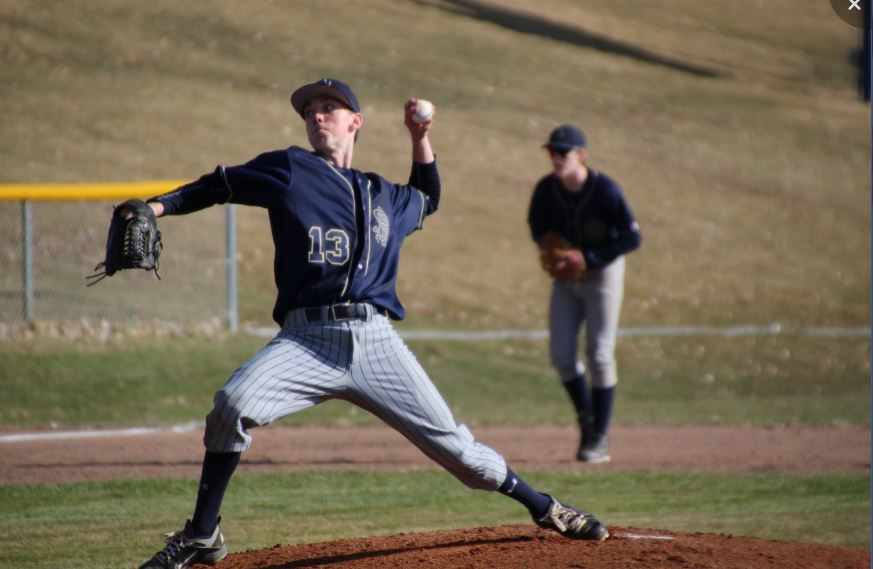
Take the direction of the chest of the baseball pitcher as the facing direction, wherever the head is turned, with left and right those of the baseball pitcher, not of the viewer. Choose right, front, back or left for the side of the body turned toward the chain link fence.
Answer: back

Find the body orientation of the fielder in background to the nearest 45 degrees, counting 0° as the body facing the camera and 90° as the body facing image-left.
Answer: approximately 45°

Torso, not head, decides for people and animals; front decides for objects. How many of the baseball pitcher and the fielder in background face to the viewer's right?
0

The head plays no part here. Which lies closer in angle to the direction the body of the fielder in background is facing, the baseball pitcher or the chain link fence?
the baseball pitcher

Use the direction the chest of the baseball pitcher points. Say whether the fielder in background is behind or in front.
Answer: behind

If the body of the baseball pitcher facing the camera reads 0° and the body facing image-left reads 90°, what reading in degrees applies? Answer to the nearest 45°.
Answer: approximately 0°

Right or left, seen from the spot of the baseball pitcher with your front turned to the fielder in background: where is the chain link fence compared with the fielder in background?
left
